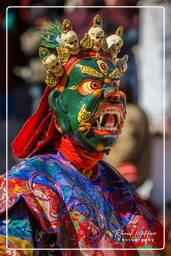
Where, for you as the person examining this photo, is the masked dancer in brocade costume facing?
facing the viewer and to the right of the viewer

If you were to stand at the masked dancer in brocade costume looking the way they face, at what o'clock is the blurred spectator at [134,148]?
The blurred spectator is roughly at 8 o'clock from the masked dancer in brocade costume.
